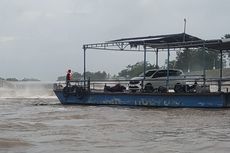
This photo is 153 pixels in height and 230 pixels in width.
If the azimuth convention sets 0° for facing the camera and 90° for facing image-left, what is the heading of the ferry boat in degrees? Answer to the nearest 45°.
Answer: approximately 90°
